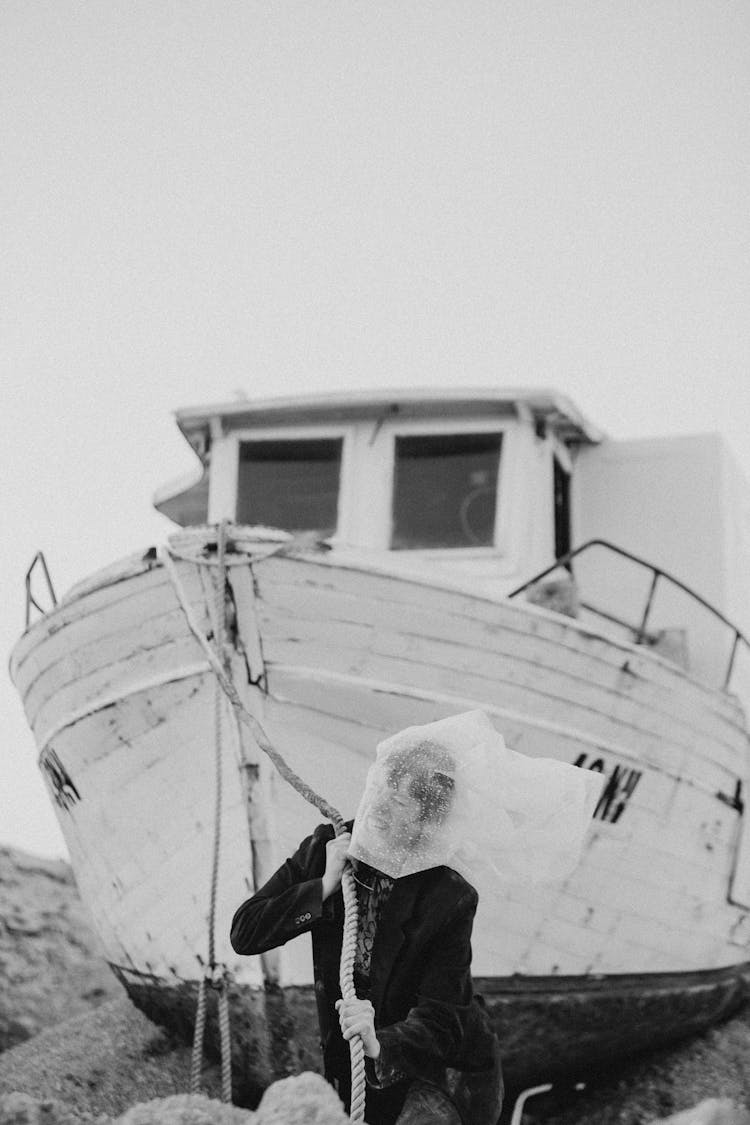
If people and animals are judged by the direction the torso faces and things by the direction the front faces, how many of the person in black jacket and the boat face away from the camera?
0

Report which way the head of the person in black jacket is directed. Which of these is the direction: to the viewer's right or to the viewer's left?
to the viewer's left

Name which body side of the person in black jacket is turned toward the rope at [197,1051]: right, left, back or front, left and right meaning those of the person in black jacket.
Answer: right

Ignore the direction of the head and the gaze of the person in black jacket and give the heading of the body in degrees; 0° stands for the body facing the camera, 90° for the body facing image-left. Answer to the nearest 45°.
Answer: approximately 45°

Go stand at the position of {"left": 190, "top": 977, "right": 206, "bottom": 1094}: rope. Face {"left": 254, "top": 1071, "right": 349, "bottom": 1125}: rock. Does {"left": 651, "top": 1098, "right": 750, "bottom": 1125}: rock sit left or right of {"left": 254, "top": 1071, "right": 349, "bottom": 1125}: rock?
left

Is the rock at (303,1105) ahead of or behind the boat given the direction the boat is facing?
ahead
